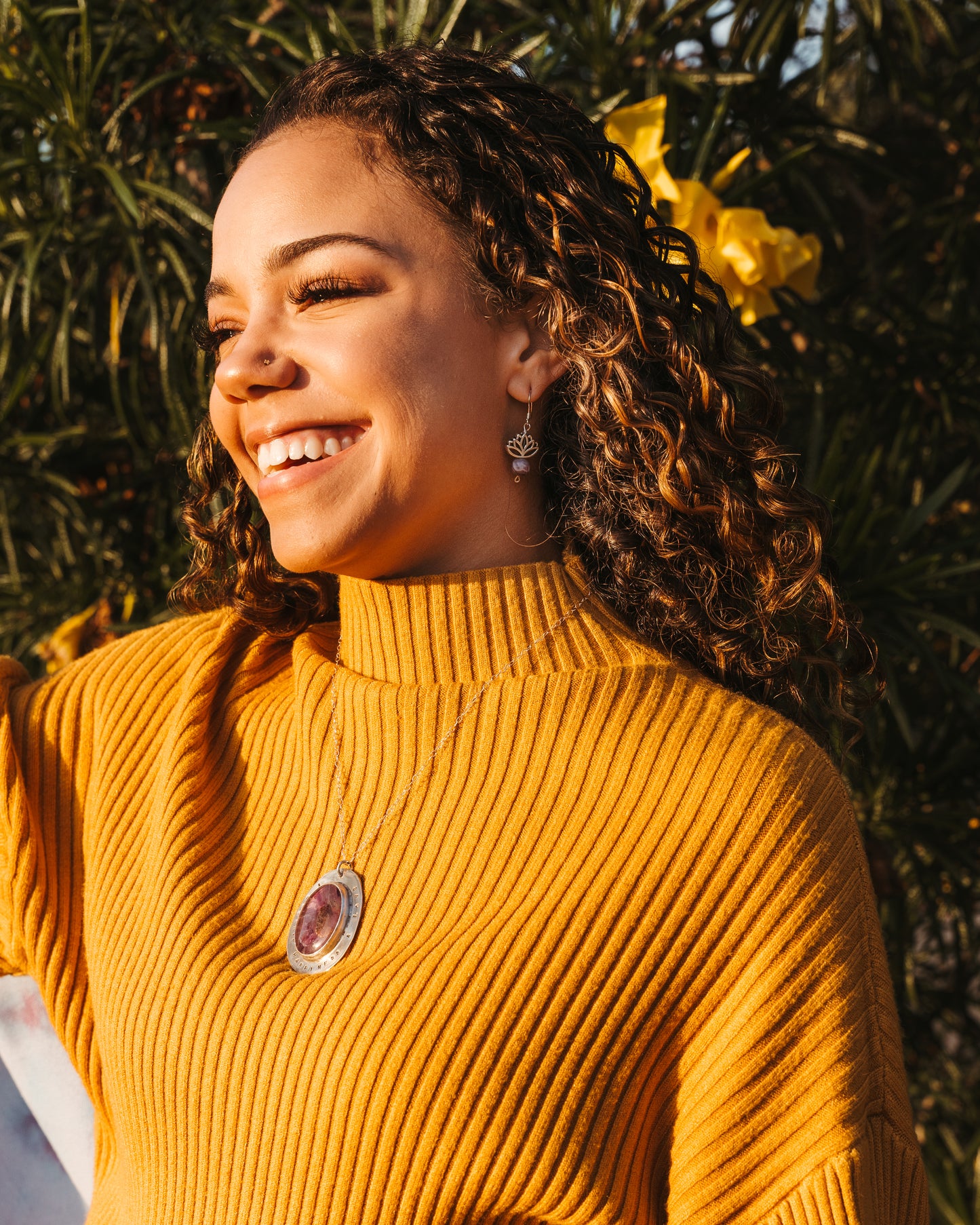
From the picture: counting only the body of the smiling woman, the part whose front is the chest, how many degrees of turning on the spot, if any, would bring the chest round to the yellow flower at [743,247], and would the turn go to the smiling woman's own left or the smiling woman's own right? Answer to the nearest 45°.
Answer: approximately 180°

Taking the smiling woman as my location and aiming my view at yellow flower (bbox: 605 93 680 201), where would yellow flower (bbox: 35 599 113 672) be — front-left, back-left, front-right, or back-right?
front-left

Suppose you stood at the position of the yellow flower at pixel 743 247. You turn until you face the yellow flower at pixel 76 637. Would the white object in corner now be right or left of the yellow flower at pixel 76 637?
left

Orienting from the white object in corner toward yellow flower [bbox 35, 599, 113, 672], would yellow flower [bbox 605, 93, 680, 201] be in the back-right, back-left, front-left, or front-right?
front-right

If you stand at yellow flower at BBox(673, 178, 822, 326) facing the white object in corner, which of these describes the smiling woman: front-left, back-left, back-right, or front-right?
front-left

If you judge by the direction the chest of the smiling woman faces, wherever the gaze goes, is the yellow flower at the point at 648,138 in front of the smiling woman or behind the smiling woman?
behind

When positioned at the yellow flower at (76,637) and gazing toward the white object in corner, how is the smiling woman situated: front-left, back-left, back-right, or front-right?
front-left

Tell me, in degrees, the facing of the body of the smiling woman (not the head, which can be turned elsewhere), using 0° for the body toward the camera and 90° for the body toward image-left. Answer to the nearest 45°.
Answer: approximately 45°

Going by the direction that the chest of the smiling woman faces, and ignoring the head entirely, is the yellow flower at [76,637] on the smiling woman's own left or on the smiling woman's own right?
on the smiling woman's own right

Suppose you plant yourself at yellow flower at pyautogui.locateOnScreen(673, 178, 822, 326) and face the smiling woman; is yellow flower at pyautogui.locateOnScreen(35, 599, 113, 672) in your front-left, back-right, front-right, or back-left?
front-right
